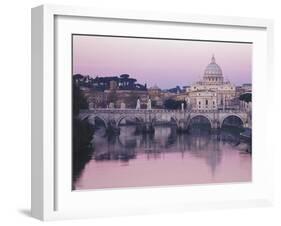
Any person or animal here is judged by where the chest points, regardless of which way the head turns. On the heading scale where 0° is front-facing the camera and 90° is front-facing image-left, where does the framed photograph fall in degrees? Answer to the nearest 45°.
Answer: approximately 315°
